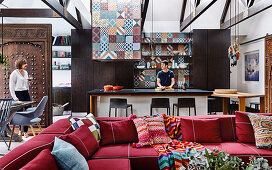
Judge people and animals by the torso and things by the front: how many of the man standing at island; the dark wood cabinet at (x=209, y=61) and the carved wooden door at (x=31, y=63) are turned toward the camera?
3

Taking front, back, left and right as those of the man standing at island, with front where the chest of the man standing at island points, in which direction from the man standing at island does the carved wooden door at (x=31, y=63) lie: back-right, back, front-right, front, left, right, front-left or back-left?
right

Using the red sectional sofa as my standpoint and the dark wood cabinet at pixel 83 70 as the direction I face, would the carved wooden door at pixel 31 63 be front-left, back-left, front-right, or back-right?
front-left

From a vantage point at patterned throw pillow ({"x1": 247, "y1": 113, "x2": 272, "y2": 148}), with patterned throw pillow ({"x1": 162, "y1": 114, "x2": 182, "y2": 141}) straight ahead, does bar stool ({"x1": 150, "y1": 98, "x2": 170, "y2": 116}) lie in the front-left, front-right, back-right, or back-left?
front-right

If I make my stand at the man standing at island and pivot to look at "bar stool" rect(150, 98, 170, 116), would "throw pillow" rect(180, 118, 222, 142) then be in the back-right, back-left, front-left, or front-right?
front-left

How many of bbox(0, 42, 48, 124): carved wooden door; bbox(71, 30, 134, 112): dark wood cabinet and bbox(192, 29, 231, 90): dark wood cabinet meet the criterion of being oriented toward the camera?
3

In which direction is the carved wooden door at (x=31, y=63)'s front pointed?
toward the camera

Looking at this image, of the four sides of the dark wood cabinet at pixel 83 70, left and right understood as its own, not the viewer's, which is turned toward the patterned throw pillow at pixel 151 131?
front

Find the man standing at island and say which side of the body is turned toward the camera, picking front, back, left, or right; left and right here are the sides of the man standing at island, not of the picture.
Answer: front

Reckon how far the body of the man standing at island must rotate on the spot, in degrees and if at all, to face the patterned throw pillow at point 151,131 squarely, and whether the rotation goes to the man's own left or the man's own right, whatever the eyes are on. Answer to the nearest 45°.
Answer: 0° — they already face it

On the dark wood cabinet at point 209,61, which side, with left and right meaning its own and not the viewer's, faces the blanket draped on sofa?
front

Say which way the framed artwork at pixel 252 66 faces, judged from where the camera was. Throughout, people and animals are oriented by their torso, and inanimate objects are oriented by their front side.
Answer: facing the viewer and to the left of the viewer

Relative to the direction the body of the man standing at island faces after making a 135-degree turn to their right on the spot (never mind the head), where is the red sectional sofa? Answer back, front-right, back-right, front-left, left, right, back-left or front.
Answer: back-left

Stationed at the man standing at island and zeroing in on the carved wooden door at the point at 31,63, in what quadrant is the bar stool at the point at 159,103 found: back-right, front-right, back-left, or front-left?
front-left

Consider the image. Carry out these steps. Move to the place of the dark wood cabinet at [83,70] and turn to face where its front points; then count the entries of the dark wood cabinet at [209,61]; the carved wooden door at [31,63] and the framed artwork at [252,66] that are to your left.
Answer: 2

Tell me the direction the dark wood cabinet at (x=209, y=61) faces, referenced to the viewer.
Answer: facing the viewer

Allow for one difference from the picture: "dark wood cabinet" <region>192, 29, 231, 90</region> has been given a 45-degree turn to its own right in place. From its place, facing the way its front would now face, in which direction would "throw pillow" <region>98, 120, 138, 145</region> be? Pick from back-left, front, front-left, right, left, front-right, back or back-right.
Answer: front-left
